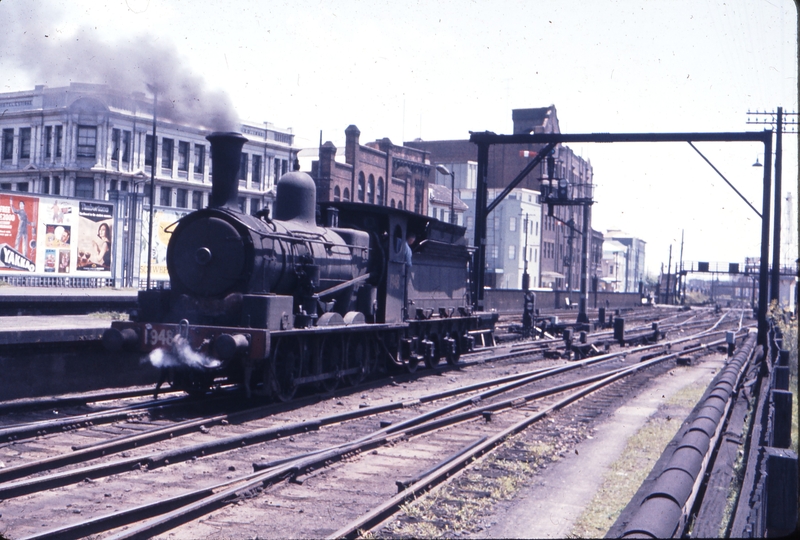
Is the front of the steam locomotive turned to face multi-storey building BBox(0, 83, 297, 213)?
no

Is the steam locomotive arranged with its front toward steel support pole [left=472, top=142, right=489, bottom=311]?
no

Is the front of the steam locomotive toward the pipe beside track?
no

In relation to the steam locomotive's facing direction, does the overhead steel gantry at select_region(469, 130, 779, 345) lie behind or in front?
behind

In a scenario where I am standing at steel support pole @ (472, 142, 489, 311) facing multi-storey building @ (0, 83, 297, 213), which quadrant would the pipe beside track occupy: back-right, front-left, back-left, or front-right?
back-left

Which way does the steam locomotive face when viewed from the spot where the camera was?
facing the viewer and to the left of the viewer

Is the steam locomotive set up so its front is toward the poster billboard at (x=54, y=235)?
no
